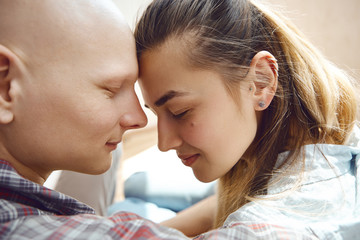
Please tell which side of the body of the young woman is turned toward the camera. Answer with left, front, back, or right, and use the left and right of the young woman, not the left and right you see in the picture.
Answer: left

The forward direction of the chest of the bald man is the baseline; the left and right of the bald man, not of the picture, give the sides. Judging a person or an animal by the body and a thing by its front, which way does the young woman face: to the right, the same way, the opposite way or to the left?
the opposite way

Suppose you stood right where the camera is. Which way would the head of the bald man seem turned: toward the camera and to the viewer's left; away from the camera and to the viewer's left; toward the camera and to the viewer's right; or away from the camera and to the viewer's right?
toward the camera and to the viewer's right

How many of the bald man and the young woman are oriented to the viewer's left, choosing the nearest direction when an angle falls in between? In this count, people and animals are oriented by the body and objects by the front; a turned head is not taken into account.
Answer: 1

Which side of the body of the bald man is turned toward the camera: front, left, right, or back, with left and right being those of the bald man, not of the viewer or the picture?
right
